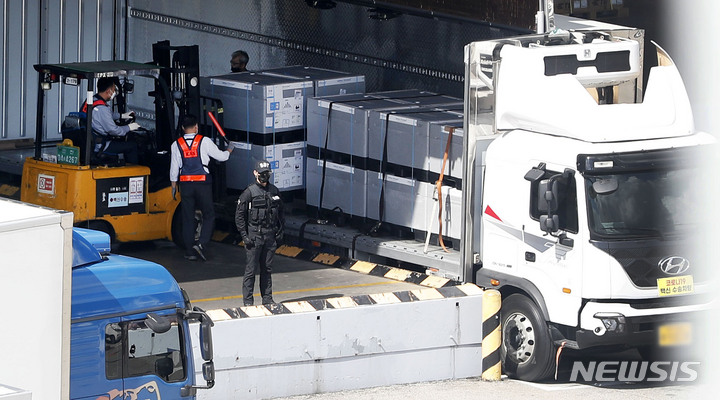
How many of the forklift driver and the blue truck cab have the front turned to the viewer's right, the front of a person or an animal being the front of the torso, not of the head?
2

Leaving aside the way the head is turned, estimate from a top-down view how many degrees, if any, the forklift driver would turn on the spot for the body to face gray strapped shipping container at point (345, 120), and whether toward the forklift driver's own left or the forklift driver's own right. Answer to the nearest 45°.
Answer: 0° — they already face it

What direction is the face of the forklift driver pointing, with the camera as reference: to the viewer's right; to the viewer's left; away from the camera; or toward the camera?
to the viewer's right

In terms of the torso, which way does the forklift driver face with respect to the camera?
to the viewer's right

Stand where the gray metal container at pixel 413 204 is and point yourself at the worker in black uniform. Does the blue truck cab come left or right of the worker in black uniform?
left

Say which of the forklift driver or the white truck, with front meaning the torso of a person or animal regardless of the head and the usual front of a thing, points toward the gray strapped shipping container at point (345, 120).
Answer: the forklift driver

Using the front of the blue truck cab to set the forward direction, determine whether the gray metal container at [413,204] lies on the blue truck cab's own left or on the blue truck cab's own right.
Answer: on the blue truck cab's own left

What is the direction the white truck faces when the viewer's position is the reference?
facing the viewer and to the right of the viewer

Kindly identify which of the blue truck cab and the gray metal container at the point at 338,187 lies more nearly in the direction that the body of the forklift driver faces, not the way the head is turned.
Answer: the gray metal container

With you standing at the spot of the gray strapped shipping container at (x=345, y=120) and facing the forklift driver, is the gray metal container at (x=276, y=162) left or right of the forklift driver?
right

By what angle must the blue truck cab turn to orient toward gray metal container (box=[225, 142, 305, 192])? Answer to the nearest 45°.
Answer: approximately 90° to its left

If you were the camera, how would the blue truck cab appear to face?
facing to the right of the viewer
